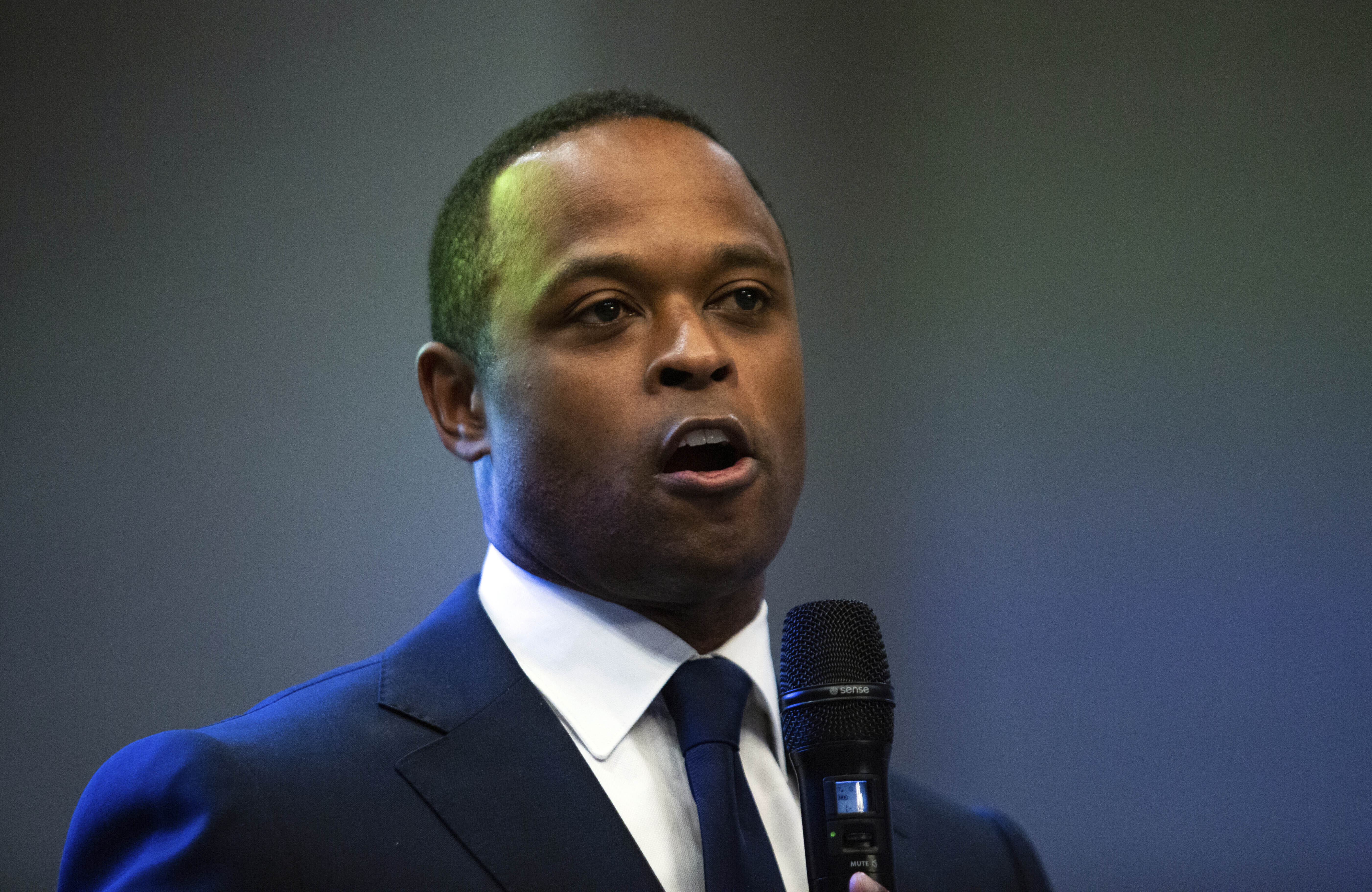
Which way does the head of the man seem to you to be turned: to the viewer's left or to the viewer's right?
to the viewer's right

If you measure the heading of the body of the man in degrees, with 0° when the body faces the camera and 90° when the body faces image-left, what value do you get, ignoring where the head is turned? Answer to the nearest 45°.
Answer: approximately 315°
